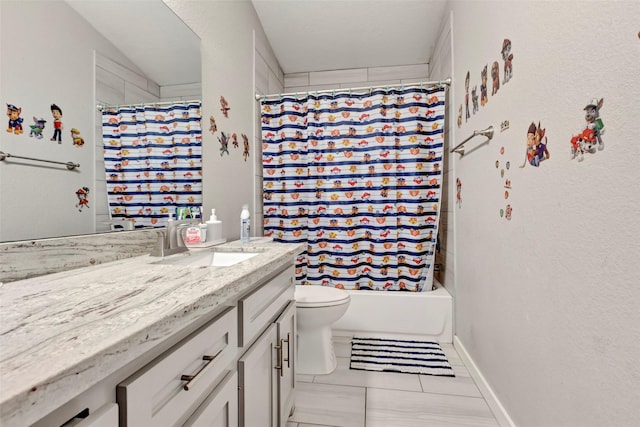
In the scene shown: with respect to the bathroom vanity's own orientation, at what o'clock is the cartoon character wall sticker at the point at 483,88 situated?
The cartoon character wall sticker is roughly at 10 o'clock from the bathroom vanity.

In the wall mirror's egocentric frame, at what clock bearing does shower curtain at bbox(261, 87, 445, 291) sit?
The shower curtain is roughly at 10 o'clock from the wall mirror.

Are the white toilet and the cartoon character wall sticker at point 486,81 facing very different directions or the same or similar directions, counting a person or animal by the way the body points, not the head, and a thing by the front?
very different directions

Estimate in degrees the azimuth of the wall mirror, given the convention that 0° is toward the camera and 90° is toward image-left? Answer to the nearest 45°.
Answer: approximately 315°

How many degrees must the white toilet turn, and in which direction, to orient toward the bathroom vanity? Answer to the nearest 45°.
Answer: approximately 90° to its right

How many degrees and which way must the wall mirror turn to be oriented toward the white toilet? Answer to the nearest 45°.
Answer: approximately 45° to its left
